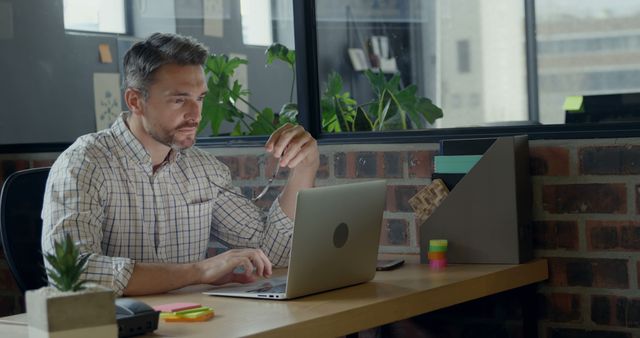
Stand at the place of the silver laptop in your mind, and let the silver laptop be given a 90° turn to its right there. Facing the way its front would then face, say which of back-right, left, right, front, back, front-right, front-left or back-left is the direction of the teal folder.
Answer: front

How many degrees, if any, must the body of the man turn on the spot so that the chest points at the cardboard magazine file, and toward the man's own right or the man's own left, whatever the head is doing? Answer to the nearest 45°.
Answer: approximately 45° to the man's own left

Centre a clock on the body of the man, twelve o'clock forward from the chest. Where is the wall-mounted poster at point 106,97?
The wall-mounted poster is roughly at 7 o'clock from the man.

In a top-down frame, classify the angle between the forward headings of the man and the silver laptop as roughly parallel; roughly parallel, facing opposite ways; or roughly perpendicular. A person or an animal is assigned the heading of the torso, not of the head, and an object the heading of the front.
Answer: roughly parallel, facing opposite ways

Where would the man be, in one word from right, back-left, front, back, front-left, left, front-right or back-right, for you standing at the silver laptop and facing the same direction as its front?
front

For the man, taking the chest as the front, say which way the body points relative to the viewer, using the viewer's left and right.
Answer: facing the viewer and to the right of the viewer

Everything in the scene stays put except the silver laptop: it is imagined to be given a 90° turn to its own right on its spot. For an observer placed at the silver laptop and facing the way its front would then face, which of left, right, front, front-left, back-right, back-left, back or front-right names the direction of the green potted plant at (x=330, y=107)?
front-left

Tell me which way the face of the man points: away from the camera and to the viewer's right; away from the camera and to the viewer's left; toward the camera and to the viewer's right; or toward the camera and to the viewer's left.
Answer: toward the camera and to the viewer's right

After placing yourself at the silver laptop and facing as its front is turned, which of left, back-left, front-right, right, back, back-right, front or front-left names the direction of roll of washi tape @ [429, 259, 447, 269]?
right

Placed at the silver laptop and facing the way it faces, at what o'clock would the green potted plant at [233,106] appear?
The green potted plant is roughly at 1 o'clock from the silver laptop.

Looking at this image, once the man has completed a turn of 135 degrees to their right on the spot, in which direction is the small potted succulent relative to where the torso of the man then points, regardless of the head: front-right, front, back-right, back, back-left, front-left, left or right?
left

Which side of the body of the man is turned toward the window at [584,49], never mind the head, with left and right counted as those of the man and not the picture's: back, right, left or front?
left

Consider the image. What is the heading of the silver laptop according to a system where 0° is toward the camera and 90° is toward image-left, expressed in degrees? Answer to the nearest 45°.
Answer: approximately 135°
